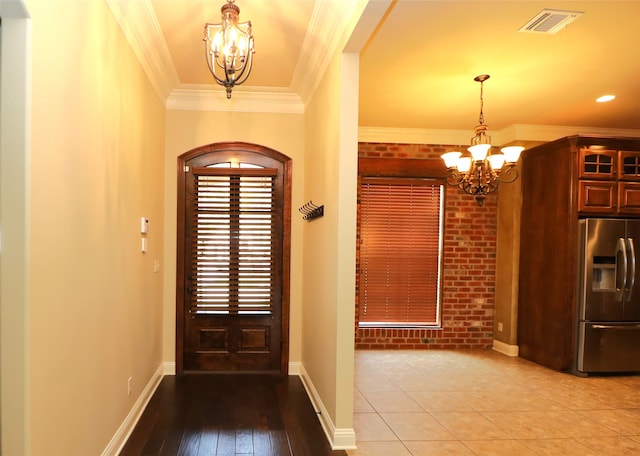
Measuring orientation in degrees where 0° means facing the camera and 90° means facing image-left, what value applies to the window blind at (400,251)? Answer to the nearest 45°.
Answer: approximately 0°

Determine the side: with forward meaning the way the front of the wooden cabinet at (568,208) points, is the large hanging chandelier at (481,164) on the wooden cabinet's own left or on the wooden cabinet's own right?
on the wooden cabinet's own right

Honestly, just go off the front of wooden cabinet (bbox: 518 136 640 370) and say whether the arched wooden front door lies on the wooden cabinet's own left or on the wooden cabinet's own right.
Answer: on the wooden cabinet's own right

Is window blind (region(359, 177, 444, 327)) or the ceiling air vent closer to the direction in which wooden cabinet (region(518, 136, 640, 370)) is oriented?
the ceiling air vent

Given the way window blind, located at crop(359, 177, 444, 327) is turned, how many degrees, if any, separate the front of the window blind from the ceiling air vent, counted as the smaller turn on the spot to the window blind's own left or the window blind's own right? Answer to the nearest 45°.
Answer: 0° — it already faces it

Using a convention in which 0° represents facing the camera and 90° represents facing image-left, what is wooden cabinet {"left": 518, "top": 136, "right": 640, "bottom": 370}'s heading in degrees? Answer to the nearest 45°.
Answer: approximately 315°
